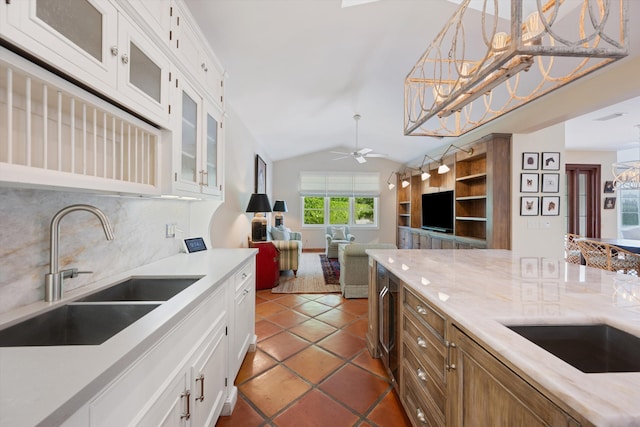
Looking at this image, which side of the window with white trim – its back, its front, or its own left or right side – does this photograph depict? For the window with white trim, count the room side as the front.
front

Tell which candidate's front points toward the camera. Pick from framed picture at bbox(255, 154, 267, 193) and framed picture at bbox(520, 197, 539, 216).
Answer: framed picture at bbox(520, 197, 539, 216)

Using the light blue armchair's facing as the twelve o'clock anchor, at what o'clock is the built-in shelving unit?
The built-in shelving unit is roughly at 10 o'clock from the light blue armchair.

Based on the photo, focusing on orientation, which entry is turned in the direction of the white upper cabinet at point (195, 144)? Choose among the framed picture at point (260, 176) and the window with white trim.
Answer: the window with white trim

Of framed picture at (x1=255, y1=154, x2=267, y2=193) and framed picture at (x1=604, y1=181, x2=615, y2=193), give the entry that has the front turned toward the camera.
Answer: framed picture at (x1=604, y1=181, x2=615, y2=193)

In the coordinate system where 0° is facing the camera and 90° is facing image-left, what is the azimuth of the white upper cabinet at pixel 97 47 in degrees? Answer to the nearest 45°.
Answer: approximately 315°

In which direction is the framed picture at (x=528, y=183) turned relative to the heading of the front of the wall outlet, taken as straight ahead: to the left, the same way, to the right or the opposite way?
to the right

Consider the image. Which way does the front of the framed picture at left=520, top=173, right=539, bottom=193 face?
toward the camera

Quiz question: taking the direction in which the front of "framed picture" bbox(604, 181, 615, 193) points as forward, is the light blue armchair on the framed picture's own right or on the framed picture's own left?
on the framed picture's own right

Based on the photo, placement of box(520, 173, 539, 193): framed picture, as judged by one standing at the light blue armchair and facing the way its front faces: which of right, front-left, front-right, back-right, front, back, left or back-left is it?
front-left

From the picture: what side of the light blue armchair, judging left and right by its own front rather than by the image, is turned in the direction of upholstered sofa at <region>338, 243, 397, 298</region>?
front

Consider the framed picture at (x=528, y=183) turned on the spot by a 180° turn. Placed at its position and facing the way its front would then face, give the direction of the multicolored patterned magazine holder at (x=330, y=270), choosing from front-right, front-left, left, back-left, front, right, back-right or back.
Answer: left

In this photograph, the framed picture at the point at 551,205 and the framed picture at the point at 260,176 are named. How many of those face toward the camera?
1

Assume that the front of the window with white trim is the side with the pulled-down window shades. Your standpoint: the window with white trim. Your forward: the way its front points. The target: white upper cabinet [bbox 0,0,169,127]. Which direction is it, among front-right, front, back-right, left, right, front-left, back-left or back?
front

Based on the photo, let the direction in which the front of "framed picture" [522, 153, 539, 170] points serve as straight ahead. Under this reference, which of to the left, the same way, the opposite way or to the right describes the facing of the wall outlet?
to the left

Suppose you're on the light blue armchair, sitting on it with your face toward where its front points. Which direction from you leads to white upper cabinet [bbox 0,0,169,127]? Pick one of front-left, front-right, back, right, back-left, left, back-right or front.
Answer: front

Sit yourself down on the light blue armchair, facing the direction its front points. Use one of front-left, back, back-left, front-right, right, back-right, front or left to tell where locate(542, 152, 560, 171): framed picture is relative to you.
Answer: front-left
